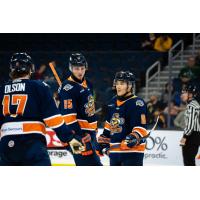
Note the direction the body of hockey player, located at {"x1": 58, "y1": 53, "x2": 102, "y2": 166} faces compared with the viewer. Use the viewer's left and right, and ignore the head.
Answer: facing the viewer and to the right of the viewer

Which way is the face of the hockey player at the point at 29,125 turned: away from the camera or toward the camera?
away from the camera

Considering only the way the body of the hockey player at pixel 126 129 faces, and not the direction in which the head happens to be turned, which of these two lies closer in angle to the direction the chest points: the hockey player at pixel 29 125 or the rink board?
the hockey player

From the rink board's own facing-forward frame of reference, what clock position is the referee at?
The referee is roughly at 9 o'clock from the rink board.

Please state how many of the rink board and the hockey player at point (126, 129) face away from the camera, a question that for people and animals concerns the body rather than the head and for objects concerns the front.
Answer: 0

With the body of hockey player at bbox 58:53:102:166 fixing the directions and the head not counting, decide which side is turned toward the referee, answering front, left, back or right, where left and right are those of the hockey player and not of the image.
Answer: left

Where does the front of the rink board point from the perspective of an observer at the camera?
facing the viewer

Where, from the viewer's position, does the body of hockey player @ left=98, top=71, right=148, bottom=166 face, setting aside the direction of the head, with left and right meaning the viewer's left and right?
facing the viewer and to the left of the viewer

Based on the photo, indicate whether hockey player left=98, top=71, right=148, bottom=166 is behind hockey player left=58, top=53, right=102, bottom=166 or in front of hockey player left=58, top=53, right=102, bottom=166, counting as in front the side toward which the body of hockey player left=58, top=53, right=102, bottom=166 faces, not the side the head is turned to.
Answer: in front

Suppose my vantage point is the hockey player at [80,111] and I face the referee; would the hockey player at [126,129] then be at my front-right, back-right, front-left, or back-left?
front-right
